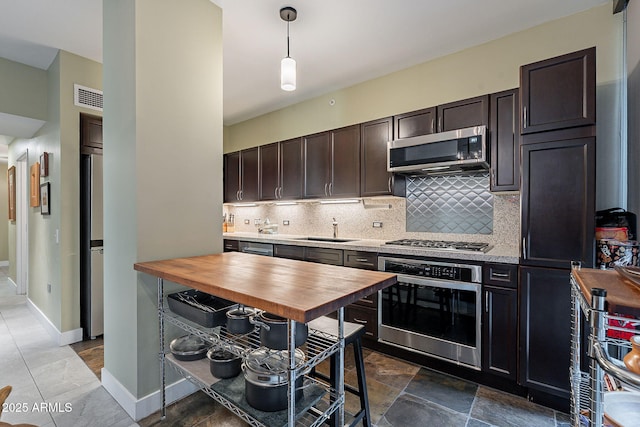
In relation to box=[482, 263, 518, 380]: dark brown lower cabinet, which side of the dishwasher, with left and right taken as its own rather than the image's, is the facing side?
left

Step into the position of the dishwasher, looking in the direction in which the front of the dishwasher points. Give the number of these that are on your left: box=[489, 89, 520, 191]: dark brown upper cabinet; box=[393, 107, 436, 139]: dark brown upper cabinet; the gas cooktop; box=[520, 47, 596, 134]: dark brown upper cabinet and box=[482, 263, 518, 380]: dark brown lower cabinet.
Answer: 5

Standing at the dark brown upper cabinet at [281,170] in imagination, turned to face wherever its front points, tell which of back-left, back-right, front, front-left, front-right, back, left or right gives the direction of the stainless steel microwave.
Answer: left

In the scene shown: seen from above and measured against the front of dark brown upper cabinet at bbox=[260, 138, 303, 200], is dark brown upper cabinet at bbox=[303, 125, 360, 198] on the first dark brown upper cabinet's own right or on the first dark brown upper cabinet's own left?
on the first dark brown upper cabinet's own left

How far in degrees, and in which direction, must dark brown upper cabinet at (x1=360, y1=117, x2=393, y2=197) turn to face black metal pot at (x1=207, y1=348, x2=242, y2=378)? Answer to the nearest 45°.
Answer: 0° — it already faces it

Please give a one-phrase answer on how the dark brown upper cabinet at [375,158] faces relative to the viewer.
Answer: facing the viewer and to the left of the viewer

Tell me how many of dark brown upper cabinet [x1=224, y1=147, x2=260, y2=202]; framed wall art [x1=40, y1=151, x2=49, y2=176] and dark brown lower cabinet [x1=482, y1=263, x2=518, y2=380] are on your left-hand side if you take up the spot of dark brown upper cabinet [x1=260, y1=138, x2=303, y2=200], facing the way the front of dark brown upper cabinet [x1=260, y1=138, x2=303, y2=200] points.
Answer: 1

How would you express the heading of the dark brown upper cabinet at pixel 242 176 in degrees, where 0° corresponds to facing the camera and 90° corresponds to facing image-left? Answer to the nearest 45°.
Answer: approximately 45°

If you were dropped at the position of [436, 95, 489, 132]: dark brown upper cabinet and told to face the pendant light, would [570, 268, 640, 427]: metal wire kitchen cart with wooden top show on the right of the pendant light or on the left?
left

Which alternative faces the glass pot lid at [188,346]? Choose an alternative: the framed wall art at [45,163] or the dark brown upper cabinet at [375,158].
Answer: the dark brown upper cabinet
